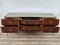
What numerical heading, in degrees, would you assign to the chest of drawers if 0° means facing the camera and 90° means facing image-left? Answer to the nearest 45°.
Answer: approximately 0°
